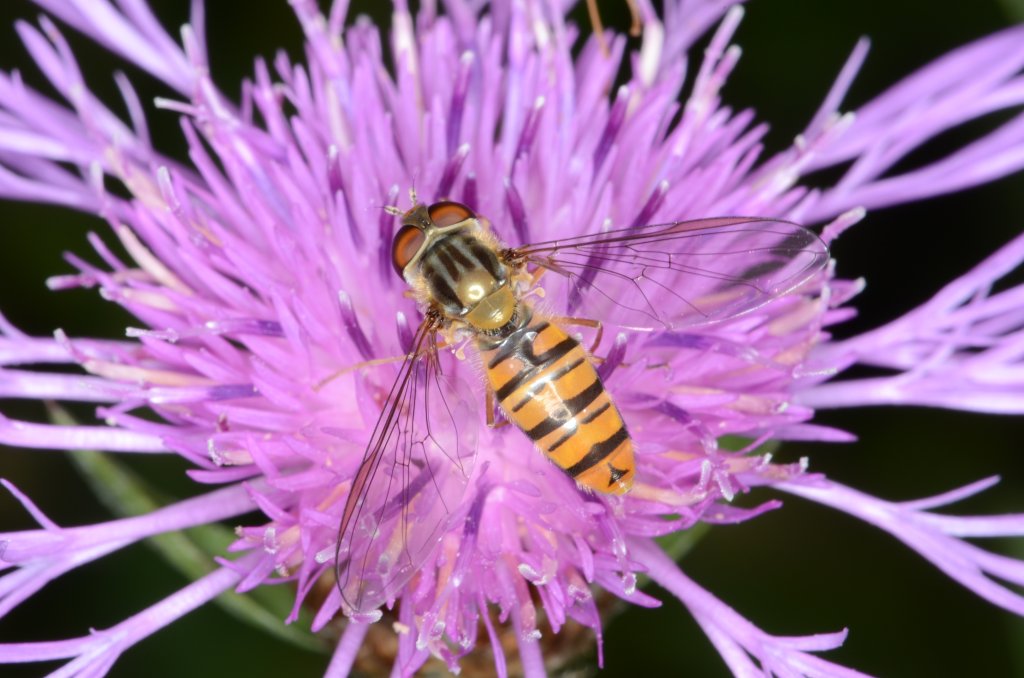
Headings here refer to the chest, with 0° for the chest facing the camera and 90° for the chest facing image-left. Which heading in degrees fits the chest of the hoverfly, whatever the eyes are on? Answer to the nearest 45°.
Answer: approximately 135°
